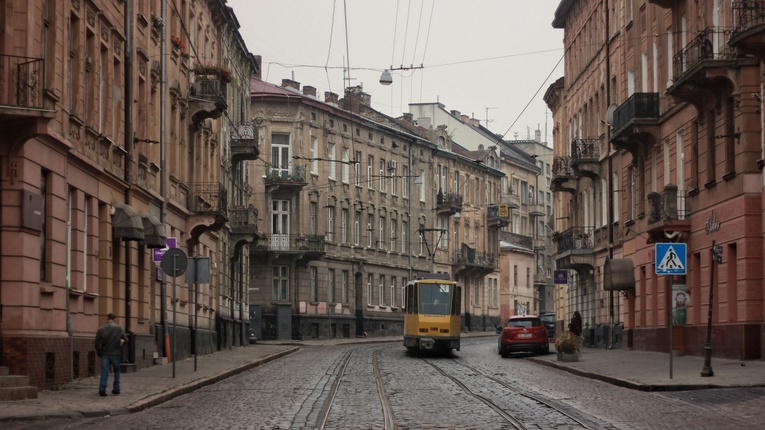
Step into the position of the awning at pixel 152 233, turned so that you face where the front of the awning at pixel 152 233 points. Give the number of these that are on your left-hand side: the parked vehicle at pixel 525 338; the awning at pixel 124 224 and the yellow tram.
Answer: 2

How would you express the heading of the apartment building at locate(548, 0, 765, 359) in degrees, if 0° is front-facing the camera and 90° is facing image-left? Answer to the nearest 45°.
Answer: approximately 45°

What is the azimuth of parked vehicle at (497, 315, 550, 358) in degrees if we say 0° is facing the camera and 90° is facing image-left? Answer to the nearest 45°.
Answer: approximately 180°

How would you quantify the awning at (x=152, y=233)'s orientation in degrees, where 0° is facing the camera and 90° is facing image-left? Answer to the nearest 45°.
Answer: approximately 315°

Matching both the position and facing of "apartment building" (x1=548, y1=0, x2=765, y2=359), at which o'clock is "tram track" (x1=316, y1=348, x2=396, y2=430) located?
The tram track is roughly at 11 o'clock from the apartment building.

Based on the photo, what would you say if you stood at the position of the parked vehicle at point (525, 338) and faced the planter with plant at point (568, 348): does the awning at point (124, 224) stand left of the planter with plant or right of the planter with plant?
right

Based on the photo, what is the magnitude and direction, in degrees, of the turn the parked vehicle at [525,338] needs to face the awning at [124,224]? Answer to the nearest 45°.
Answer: approximately 135° to its left

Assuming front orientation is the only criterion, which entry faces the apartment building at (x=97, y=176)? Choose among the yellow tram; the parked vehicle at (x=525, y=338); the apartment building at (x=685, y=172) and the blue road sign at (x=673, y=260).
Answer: the apartment building at (x=685, y=172)

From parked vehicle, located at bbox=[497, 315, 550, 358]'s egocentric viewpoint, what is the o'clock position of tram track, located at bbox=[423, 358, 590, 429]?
The tram track is roughly at 6 o'clock from the parked vehicle.
